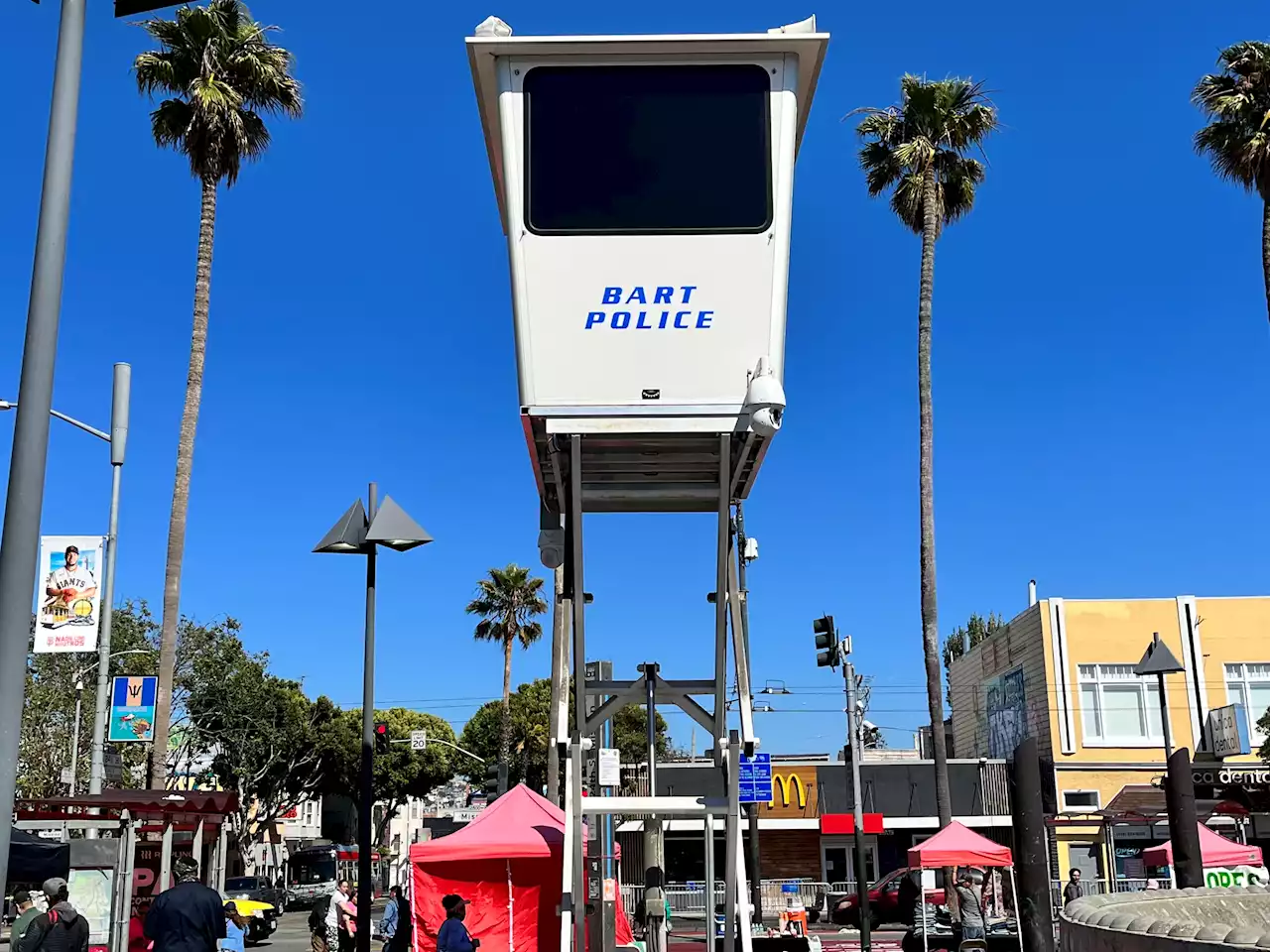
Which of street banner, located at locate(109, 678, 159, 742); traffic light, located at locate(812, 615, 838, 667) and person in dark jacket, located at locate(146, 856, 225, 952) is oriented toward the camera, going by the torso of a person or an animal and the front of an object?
the street banner

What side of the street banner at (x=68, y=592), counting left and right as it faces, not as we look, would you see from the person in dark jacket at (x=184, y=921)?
front

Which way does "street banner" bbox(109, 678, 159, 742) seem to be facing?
toward the camera

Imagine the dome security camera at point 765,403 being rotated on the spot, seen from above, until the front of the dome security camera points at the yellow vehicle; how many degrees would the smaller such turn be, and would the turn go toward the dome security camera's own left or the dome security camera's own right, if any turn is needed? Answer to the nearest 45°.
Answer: approximately 180°

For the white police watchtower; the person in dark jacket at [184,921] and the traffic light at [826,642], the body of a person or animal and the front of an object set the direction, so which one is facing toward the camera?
the white police watchtower

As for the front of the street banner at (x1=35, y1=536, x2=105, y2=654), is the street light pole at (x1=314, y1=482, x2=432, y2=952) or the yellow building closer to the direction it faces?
the street light pole

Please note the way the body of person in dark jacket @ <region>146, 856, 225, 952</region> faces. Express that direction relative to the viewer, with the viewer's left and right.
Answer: facing away from the viewer

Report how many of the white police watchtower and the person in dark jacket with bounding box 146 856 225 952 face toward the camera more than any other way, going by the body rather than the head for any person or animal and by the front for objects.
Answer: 1

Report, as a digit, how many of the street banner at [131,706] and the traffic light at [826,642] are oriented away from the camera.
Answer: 0

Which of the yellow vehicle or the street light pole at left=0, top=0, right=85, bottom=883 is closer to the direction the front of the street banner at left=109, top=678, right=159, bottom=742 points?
the street light pole

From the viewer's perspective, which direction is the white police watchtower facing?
toward the camera

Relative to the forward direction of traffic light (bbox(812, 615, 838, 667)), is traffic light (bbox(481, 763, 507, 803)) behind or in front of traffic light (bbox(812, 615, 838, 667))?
in front

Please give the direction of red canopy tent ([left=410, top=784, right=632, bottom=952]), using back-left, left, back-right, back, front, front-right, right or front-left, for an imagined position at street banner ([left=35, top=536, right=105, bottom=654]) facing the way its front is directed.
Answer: front-left

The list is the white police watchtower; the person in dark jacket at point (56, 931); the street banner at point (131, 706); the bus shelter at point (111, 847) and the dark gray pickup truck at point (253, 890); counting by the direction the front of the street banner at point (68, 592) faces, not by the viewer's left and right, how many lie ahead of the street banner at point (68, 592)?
3

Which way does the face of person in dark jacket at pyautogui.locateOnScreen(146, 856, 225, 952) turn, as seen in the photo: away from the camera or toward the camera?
away from the camera
